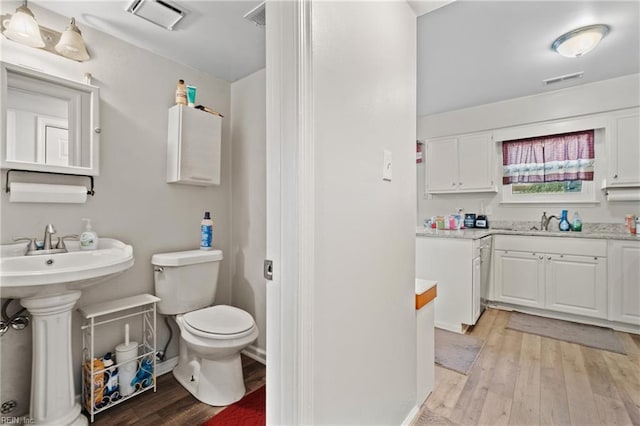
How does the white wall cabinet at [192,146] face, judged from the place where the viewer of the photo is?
facing the viewer and to the right of the viewer

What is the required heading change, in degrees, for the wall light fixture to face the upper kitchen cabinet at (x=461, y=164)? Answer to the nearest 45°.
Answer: approximately 45° to its left

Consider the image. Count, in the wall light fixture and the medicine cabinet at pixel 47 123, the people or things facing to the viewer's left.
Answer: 0

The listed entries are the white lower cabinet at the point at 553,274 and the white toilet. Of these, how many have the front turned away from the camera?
0
